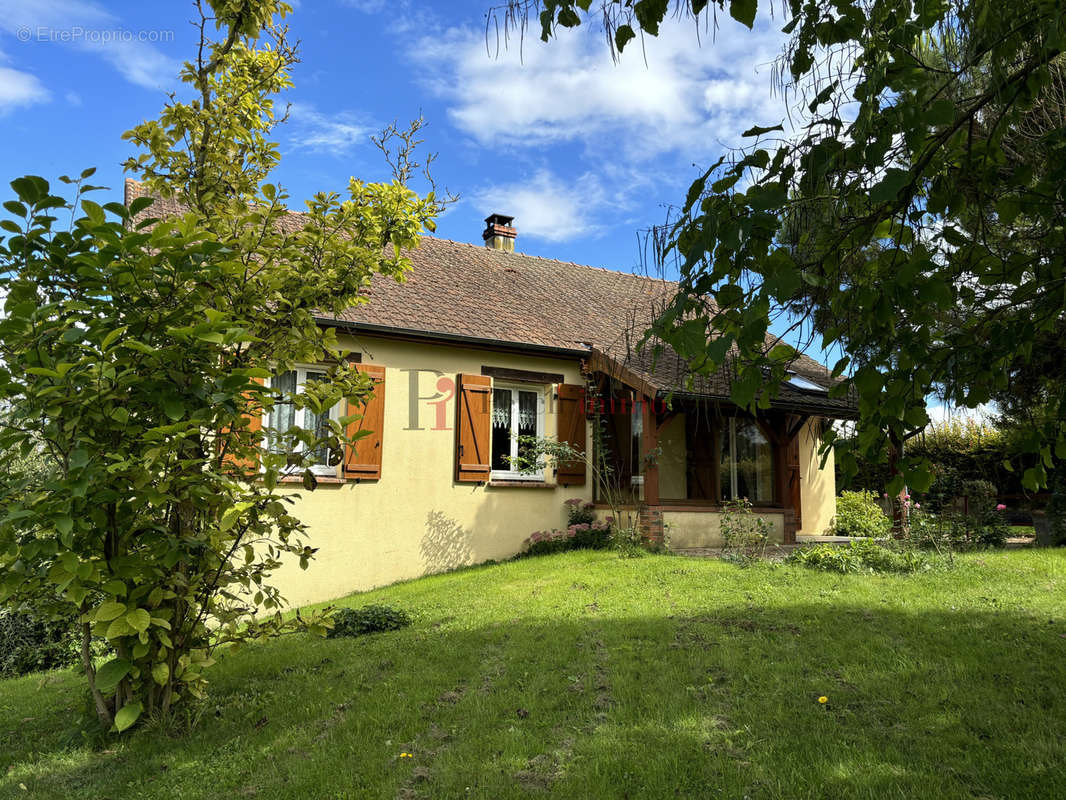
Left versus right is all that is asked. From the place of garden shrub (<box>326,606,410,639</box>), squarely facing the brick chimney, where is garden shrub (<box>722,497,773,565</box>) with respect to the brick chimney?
right

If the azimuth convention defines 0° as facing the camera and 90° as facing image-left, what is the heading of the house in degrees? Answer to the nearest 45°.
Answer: approximately 315°

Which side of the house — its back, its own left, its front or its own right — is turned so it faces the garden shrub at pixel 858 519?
left

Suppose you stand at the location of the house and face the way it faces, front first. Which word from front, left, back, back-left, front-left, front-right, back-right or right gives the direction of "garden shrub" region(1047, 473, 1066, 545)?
front-left

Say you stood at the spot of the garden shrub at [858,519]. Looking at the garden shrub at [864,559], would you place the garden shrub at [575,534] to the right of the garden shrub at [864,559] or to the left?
right

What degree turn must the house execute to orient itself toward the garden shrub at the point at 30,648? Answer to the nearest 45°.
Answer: approximately 90° to its right

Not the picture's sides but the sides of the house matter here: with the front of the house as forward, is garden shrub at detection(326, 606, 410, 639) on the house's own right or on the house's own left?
on the house's own right
